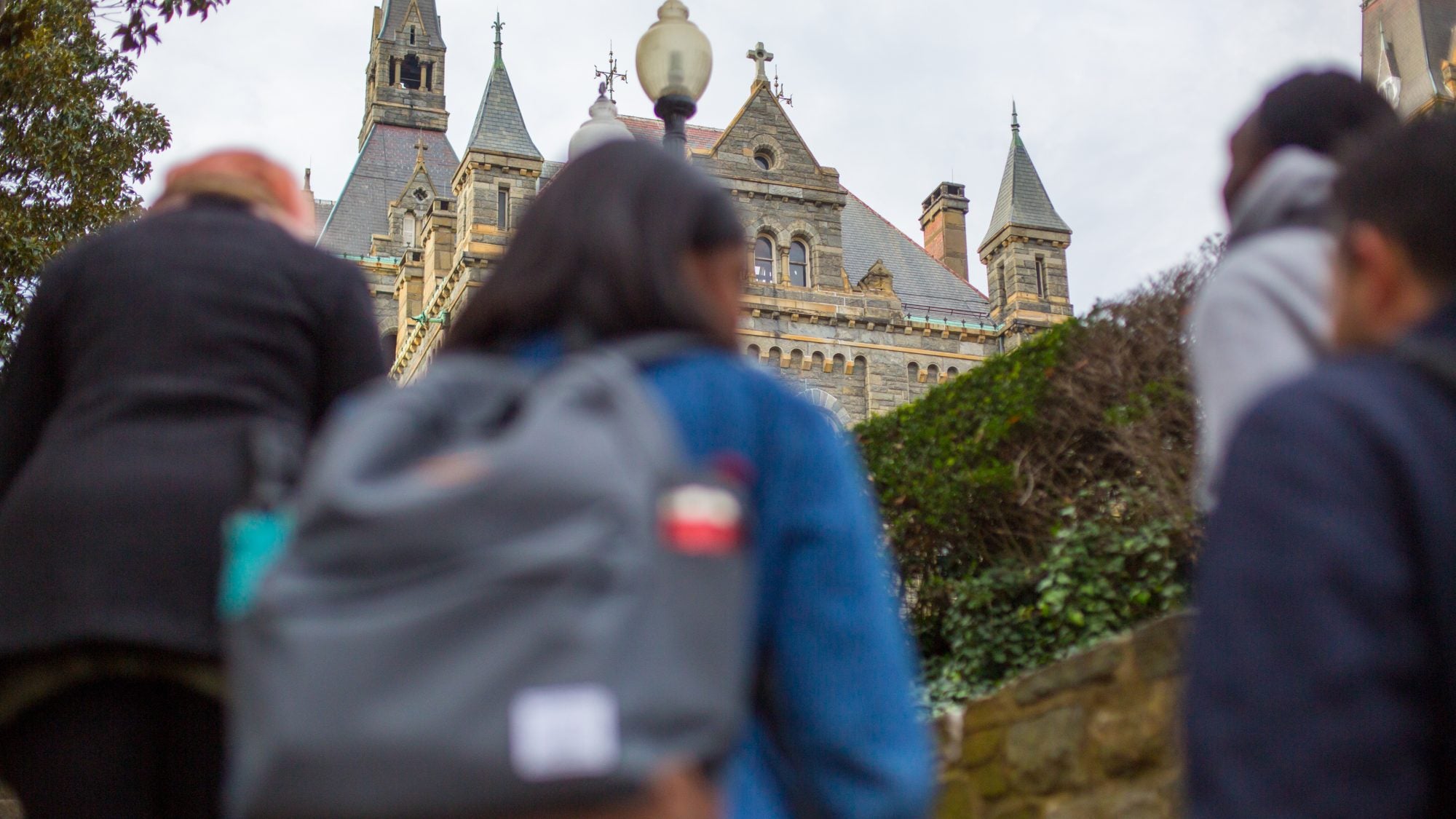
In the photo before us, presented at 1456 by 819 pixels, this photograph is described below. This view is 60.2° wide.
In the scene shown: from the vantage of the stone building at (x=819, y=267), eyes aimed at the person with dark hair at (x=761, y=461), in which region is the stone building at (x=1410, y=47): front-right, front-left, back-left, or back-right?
back-left

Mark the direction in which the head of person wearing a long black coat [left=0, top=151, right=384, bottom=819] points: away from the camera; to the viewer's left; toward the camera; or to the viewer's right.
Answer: away from the camera

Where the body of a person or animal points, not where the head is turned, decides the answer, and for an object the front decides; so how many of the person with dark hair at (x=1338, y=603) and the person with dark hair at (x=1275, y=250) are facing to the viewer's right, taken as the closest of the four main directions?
0

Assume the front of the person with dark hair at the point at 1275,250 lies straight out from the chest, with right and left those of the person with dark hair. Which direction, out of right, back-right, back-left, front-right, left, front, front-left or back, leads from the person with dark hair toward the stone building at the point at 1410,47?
front-right

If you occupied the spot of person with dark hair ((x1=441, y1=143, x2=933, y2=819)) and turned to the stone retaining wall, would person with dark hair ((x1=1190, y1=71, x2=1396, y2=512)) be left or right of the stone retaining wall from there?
right

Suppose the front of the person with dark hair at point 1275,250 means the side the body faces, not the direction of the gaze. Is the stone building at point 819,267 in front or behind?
in front

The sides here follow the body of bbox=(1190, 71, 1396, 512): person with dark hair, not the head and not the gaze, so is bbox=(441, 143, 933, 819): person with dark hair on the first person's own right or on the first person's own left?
on the first person's own left

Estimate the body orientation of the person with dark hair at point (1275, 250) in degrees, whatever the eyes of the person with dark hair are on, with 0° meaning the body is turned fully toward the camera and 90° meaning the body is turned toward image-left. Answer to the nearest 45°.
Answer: approximately 135°

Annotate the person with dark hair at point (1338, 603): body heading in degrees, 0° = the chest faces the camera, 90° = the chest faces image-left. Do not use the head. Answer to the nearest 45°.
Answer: approximately 135°

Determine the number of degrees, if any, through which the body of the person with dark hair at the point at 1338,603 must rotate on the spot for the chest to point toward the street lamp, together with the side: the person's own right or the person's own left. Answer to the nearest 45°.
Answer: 0° — they already face it

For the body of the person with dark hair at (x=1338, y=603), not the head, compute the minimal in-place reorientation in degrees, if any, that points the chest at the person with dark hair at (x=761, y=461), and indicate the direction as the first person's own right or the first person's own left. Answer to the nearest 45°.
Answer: approximately 45° to the first person's own left
